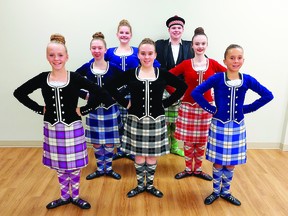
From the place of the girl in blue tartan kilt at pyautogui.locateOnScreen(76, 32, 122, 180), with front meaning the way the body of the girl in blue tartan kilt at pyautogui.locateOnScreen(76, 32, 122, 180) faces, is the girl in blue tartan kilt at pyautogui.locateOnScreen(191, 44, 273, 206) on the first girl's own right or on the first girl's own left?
on the first girl's own left

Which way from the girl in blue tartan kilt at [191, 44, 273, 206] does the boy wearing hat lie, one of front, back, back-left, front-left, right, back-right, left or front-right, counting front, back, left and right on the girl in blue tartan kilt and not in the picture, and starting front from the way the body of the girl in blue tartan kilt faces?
back-right

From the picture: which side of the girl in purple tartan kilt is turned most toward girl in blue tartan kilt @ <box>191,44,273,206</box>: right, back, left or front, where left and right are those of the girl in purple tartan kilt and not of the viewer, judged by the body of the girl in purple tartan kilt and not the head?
left

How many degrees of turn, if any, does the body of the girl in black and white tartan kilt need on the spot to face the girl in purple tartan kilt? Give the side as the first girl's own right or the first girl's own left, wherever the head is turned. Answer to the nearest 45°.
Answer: approximately 90° to the first girl's own right

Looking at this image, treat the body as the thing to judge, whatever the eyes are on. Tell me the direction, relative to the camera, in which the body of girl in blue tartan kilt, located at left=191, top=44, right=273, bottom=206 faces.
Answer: toward the camera

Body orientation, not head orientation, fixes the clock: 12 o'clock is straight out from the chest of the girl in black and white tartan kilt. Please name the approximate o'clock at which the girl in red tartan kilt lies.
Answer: The girl in red tartan kilt is roughly at 8 o'clock from the girl in black and white tartan kilt.

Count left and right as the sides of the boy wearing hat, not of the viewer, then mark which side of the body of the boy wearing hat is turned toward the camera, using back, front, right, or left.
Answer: front
